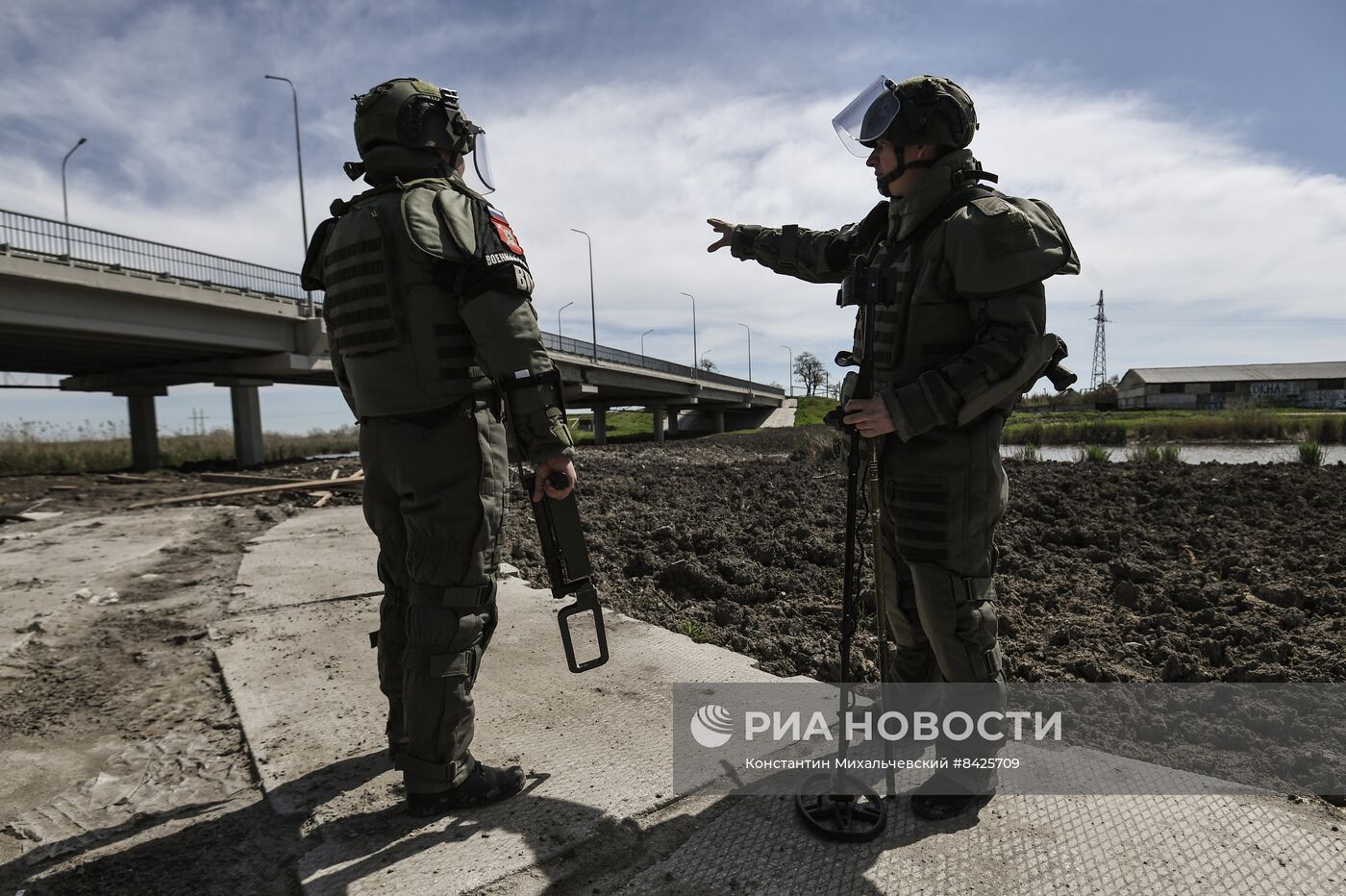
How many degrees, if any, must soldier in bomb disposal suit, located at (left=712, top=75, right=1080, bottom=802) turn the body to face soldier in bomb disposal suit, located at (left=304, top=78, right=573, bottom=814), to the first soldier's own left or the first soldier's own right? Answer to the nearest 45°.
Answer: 0° — they already face them

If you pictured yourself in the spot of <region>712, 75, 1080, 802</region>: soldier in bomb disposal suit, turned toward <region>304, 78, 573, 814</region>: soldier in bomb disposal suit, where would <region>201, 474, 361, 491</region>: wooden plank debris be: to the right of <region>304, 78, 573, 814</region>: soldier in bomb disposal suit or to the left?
right

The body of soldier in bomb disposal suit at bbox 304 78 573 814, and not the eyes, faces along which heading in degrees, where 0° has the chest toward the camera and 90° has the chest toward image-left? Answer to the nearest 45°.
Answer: approximately 225°

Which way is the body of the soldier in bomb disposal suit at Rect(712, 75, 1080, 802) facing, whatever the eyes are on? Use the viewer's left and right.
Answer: facing to the left of the viewer

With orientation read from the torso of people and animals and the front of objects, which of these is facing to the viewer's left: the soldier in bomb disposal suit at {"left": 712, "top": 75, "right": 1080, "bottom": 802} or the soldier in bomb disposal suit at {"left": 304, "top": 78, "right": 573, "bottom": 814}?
the soldier in bomb disposal suit at {"left": 712, "top": 75, "right": 1080, "bottom": 802}

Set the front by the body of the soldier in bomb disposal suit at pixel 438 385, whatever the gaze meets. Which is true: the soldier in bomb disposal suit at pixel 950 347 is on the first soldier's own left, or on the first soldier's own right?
on the first soldier's own right

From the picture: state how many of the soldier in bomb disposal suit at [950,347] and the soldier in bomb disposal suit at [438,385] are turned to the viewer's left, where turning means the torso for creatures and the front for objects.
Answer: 1

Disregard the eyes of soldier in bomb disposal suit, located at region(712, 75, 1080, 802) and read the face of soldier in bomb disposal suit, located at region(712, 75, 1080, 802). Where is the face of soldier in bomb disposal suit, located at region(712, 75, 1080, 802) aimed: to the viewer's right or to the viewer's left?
to the viewer's left

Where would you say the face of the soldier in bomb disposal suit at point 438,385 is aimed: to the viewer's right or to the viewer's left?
to the viewer's right

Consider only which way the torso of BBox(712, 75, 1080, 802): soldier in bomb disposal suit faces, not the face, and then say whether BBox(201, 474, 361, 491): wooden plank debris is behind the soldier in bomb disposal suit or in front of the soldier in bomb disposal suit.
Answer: in front

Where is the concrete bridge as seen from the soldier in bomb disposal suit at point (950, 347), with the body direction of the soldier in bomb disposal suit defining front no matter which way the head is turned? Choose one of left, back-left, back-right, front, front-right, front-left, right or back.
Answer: front-right
